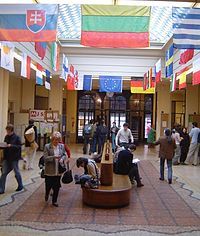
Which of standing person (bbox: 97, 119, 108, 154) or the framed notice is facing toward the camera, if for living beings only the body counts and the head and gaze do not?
the framed notice

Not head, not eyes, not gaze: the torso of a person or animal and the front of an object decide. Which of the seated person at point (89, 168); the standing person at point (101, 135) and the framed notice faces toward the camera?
the framed notice

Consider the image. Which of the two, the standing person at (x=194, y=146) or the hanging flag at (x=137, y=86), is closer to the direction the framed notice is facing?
the standing person

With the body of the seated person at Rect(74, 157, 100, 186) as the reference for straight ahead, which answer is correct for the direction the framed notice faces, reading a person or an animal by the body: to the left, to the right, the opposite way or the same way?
to the left

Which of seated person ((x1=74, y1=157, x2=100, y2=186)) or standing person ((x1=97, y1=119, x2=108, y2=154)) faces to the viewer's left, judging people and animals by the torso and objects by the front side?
the seated person

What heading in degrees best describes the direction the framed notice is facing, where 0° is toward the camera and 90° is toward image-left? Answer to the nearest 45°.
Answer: approximately 0°

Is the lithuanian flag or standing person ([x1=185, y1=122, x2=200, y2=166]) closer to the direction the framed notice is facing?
the lithuanian flag

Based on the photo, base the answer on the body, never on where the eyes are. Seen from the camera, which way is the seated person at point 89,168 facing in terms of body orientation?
to the viewer's left

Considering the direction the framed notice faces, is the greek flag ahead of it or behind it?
ahead

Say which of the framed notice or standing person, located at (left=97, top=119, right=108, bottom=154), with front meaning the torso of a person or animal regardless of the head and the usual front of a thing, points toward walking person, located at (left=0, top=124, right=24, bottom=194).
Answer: the framed notice

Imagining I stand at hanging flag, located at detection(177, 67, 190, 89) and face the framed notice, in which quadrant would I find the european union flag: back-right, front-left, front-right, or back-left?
front-right
